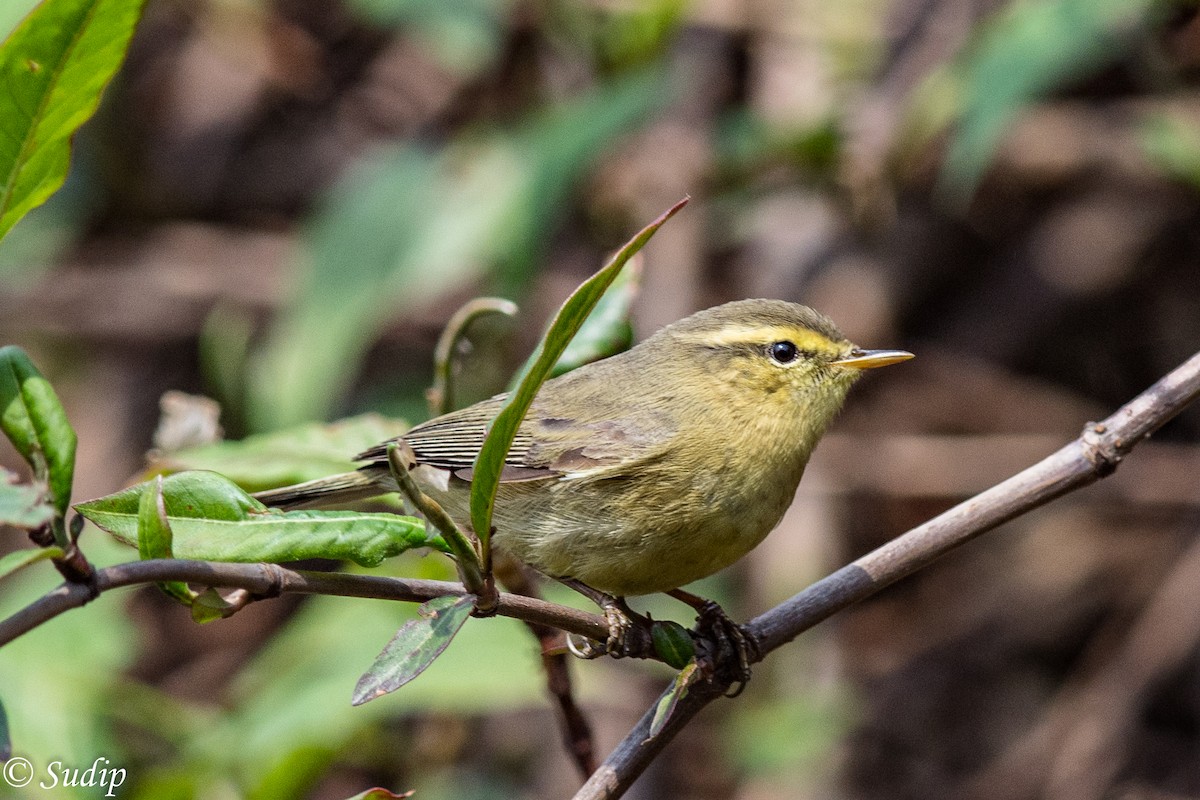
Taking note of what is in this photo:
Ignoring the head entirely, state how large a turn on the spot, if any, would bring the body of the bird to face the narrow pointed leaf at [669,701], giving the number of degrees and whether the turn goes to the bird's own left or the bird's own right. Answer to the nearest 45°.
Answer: approximately 90° to the bird's own right

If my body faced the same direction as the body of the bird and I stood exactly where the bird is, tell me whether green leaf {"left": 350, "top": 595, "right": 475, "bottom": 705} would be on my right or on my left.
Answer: on my right

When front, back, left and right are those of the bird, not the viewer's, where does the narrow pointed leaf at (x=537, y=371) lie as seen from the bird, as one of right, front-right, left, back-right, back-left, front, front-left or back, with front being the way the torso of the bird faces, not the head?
right

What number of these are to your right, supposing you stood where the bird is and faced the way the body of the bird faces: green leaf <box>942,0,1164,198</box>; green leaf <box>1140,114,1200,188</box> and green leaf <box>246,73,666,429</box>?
0

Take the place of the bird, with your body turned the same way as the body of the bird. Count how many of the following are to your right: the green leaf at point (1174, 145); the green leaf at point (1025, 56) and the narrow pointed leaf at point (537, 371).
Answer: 1

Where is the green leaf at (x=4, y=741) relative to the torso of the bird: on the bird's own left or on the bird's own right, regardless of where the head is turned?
on the bird's own right

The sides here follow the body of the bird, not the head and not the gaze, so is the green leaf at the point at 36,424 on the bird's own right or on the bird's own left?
on the bird's own right

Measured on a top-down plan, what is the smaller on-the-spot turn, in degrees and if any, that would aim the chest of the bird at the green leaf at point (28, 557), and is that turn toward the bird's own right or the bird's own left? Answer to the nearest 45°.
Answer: approximately 135° to the bird's own right

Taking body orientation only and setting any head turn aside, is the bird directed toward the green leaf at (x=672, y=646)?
no

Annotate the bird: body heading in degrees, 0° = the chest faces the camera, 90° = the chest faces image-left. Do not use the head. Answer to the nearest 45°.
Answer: approximately 270°
